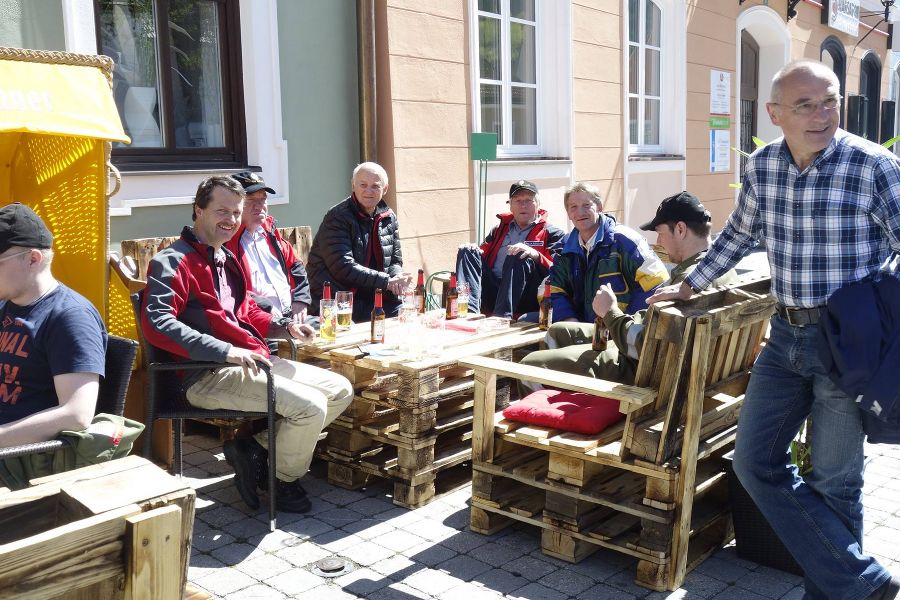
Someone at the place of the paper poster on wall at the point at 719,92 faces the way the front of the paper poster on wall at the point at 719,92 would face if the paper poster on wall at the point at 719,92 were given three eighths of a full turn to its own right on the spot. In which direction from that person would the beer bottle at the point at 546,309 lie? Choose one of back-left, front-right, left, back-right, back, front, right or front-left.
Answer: left

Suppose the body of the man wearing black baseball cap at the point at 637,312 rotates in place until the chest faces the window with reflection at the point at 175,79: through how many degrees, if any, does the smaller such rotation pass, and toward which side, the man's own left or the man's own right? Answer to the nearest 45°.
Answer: approximately 45° to the man's own right

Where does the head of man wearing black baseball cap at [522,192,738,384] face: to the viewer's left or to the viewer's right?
to the viewer's left

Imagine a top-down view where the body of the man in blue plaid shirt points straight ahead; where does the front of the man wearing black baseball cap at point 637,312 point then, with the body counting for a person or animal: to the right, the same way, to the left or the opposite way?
to the right

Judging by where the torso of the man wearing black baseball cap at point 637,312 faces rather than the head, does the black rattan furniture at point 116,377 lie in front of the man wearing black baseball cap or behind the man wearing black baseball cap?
in front

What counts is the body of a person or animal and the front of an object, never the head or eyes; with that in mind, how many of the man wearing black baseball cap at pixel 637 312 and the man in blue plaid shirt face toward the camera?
1

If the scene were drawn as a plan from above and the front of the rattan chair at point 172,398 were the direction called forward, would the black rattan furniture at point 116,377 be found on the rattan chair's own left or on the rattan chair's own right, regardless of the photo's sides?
on the rattan chair's own right

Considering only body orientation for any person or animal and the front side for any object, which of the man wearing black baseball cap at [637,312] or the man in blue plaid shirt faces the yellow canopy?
the man wearing black baseball cap

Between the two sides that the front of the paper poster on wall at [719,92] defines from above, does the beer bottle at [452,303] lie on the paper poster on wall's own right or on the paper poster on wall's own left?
on the paper poster on wall's own right

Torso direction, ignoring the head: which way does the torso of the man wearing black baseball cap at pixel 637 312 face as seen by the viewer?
to the viewer's left

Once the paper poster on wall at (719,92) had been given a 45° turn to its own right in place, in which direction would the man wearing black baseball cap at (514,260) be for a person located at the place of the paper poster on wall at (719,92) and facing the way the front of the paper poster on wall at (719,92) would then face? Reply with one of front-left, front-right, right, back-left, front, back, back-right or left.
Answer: front
